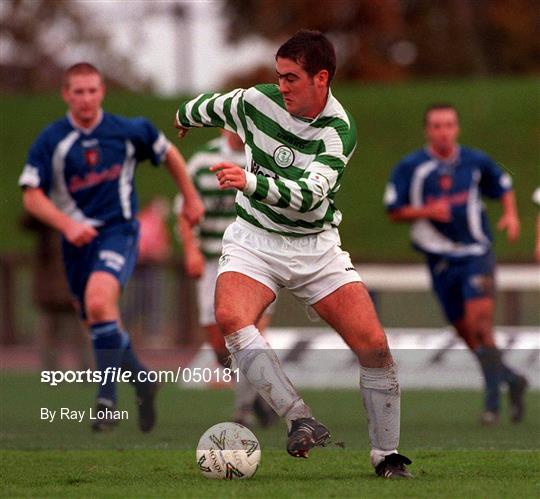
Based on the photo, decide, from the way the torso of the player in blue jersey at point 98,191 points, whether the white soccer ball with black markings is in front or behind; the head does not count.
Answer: in front

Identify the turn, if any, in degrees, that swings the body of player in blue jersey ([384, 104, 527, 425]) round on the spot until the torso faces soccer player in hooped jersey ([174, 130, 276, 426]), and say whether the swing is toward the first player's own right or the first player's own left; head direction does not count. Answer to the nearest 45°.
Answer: approximately 45° to the first player's own right

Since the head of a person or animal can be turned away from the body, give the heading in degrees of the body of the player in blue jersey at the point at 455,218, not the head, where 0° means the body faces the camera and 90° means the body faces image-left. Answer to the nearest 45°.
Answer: approximately 0°

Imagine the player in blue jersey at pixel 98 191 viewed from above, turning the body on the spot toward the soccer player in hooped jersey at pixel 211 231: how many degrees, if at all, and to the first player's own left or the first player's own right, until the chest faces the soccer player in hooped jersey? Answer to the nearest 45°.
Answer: approximately 135° to the first player's own left

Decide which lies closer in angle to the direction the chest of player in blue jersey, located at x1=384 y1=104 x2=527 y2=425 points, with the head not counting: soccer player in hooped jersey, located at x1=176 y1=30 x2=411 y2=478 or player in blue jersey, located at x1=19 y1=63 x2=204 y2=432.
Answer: the soccer player in hooped jersey

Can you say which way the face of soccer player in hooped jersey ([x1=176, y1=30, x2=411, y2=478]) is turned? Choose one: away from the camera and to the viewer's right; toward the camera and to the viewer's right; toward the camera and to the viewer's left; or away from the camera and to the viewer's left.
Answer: toward the camera and to the viewer's left

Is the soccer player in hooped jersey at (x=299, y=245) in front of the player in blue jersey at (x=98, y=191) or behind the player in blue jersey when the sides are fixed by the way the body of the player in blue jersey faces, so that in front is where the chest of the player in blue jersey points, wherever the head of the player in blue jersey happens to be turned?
in front

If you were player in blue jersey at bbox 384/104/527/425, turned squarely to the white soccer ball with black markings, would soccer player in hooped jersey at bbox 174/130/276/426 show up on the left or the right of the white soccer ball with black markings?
right

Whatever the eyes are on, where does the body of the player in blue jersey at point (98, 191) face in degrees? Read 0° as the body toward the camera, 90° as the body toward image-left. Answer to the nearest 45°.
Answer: approximately 0°

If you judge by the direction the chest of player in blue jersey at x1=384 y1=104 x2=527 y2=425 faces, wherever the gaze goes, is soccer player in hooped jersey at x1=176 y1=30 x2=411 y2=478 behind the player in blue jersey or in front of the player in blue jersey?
in front

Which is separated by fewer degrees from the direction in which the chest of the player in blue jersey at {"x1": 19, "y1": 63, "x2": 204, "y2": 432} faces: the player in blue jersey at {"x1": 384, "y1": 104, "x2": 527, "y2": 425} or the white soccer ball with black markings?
the white soccer ball with black markings

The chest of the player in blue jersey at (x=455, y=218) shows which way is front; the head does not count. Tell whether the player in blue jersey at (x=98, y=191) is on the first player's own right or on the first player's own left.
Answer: on the first player's own right

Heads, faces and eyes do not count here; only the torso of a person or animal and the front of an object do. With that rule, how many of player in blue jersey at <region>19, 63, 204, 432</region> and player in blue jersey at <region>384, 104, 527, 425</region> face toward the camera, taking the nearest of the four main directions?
2
